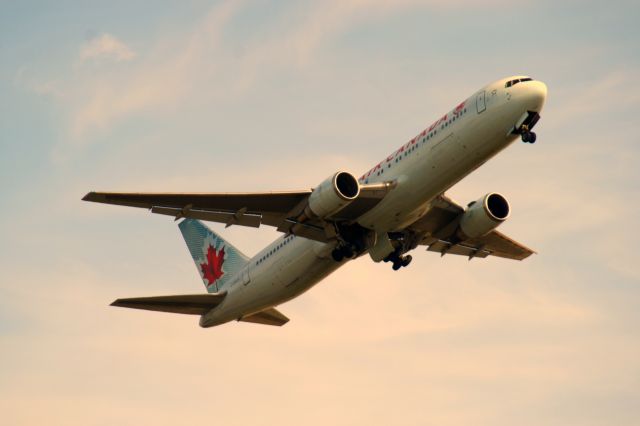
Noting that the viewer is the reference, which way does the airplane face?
facing the viewer and to the right of the viewer
